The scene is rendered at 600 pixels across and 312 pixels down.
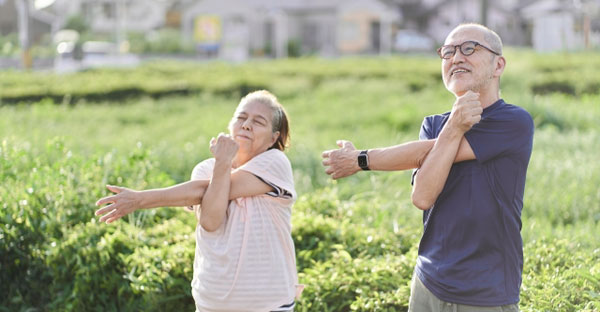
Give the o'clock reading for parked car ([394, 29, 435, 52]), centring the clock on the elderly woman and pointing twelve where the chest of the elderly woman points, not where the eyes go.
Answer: The parked car is roughly at 5 o'clock from the elderly woman.

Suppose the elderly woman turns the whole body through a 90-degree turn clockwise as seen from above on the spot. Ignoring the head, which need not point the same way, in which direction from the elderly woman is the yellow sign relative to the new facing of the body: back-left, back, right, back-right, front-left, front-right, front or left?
front-right

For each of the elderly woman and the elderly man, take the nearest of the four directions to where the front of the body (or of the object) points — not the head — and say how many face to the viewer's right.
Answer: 0

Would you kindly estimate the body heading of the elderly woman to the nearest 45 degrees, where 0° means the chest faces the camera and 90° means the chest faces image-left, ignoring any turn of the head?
approximately 45°

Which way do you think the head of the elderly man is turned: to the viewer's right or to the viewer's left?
to the viewer's left

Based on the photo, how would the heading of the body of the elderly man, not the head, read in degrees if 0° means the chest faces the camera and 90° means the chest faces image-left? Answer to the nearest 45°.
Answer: approximately 45°

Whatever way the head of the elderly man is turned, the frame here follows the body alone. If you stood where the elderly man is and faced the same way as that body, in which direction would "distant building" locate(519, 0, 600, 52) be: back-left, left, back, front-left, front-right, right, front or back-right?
back-right

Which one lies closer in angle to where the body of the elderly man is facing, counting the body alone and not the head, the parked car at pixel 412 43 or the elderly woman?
the elderly woman

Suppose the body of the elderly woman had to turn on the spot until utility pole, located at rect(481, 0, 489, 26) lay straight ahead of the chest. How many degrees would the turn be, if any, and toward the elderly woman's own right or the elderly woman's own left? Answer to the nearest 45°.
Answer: approximately 180°

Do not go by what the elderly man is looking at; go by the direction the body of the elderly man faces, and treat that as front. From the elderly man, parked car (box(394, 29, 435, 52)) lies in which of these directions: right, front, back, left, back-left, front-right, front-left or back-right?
back-right

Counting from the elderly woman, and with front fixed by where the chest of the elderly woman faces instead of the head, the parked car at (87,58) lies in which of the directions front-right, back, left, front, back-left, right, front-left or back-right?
back-right

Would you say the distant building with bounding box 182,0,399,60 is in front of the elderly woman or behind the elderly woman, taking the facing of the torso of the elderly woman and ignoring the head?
behind
